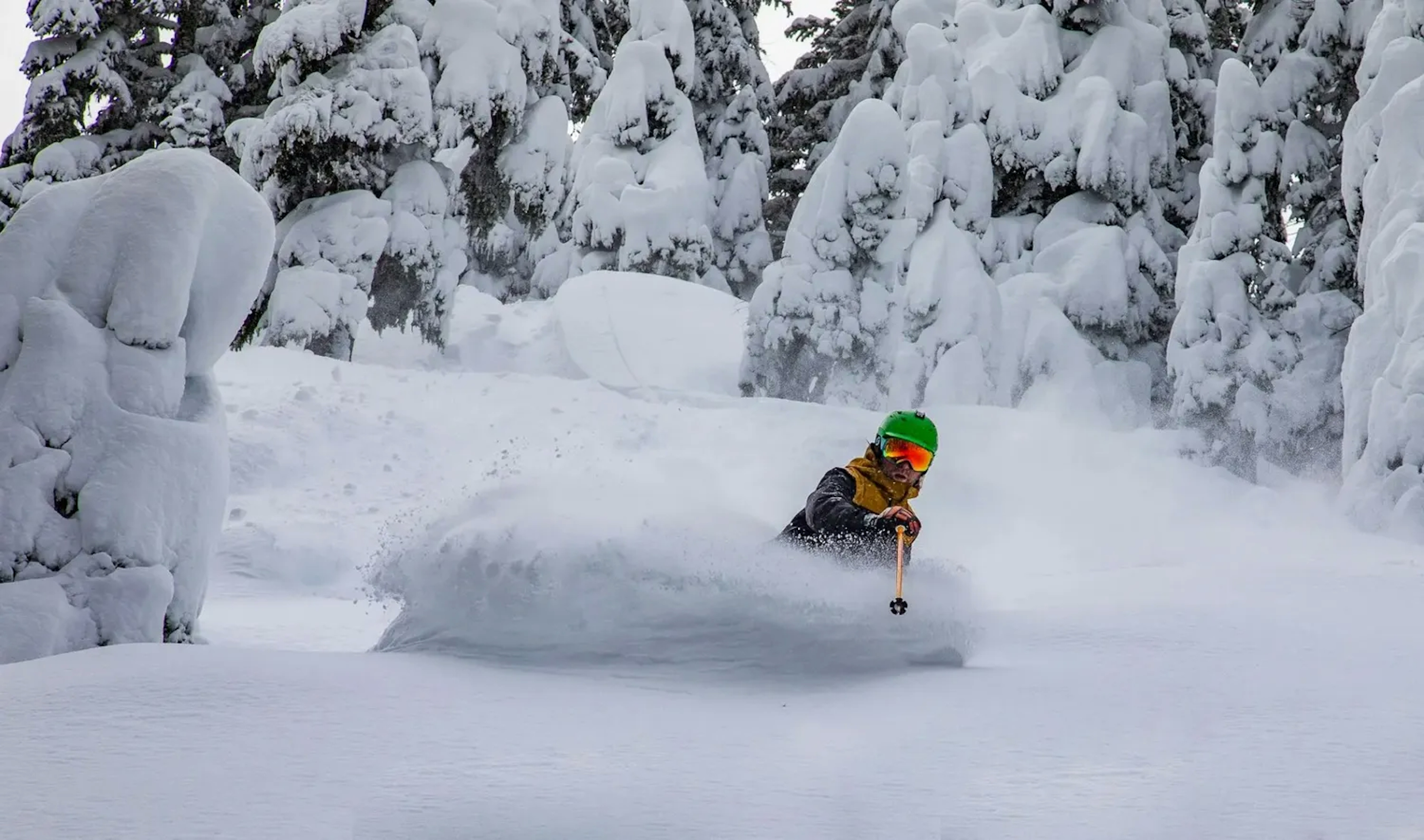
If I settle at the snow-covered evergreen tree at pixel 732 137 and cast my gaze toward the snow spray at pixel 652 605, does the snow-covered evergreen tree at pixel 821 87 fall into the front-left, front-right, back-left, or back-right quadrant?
back-left

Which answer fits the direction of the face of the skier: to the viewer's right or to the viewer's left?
to the viewer's right

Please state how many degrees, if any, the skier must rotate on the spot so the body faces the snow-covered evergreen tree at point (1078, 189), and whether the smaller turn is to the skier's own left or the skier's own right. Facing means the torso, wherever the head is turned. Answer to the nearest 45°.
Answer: approximately 135° to the skier's own left

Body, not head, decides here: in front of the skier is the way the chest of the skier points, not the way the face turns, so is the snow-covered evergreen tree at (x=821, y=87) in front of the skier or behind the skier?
behind

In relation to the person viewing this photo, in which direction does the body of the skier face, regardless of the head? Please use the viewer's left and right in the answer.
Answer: facing the viewer and to the right of the viewer

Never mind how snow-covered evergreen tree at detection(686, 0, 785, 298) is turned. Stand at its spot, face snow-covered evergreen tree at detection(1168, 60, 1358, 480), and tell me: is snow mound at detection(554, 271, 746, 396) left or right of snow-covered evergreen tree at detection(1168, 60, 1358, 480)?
right

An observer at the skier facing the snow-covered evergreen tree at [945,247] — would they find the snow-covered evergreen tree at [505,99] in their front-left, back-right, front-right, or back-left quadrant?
front-left

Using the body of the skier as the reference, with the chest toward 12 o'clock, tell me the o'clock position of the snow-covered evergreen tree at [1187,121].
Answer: The snow-covered evergreen tree is roughly at 8 o'clock from the skier.

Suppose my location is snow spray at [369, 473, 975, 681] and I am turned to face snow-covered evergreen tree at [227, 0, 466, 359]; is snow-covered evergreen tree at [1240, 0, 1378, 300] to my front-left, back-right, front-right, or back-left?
front-right

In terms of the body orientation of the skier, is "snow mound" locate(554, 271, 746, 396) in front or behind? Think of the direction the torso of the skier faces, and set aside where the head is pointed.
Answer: behind

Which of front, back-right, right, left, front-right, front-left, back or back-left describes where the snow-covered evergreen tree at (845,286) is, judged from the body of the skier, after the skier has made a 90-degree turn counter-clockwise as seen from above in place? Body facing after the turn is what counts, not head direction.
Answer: front-left
